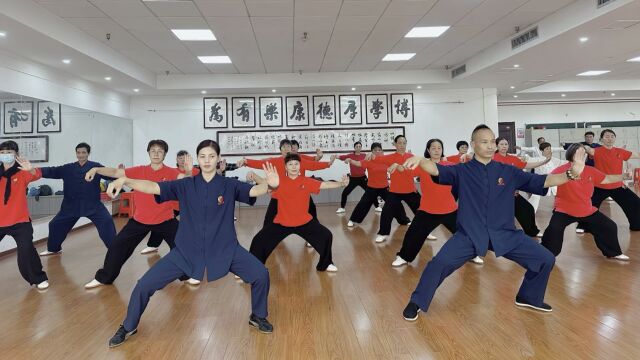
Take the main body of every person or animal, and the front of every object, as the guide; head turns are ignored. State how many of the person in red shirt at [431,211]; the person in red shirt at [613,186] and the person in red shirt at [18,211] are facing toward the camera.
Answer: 3

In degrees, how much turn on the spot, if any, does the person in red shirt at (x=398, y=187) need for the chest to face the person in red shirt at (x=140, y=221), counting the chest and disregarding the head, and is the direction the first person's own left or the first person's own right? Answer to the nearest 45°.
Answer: approximately 45° to the first person's own right

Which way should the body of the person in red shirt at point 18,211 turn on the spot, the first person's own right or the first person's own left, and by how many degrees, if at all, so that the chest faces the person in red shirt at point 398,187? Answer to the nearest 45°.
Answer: approximately 90° to the first person's own left

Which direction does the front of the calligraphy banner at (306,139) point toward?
toward the camera

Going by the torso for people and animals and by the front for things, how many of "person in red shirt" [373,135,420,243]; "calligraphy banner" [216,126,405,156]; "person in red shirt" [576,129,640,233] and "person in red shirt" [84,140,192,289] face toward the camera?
4

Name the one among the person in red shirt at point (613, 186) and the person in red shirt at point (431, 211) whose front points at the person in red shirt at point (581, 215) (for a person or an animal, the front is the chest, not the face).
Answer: the person in red shirt at point (613, 186)

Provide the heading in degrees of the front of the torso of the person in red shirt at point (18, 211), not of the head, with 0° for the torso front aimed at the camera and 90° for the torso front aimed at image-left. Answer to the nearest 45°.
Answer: approximately 0°

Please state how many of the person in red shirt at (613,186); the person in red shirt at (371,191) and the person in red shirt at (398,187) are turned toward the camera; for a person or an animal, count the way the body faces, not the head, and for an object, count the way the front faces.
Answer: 3

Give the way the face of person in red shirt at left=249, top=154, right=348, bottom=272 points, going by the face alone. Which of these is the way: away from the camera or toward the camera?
toward the camera

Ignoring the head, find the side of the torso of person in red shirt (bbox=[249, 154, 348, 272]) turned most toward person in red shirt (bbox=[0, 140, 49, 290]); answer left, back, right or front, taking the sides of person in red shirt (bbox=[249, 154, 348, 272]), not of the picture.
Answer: right

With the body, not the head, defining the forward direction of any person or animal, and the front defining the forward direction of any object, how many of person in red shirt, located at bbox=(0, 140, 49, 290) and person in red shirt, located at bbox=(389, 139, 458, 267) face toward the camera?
2
